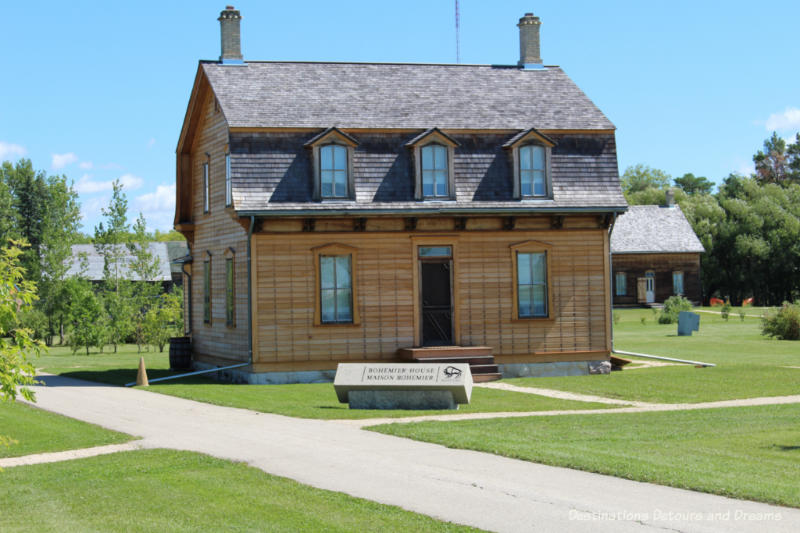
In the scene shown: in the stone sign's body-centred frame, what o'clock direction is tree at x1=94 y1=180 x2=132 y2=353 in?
The tree is roughly at 5 o'clock from the stone sign.

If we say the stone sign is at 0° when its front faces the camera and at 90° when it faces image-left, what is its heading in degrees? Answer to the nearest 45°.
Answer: approximately 0°

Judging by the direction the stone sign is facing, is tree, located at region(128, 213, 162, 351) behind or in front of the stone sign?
behind

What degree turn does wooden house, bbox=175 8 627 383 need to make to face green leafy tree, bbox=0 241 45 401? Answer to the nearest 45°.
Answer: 0° — it already faces it

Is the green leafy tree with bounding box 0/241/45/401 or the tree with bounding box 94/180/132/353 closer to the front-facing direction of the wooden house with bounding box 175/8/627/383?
the green leafy tree

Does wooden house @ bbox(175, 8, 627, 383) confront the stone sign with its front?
yes

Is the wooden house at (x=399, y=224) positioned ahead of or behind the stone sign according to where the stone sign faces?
behind

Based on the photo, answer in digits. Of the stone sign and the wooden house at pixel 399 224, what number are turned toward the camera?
2

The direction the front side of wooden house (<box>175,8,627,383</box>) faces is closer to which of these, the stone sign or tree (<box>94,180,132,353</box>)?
the stone sign

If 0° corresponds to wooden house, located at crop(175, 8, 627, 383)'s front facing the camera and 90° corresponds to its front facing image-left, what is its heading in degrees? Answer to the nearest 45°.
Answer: approximately 0°
